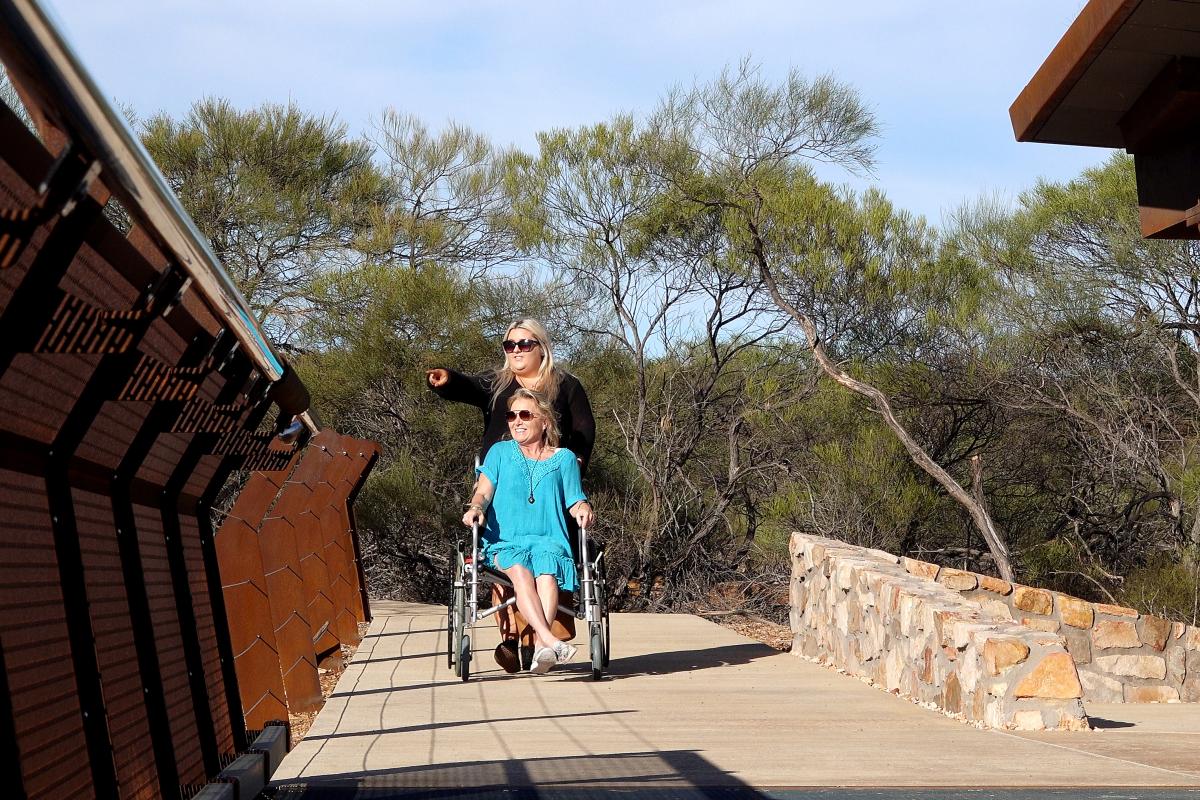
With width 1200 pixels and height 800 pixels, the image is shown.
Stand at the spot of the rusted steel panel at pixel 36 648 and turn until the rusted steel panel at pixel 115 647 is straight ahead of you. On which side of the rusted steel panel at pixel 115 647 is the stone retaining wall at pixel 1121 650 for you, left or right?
right

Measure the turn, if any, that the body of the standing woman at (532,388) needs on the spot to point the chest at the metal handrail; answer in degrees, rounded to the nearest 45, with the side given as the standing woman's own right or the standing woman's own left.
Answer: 0° — they already face it

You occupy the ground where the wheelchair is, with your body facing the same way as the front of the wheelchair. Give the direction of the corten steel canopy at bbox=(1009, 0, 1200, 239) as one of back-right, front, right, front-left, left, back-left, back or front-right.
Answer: front-left

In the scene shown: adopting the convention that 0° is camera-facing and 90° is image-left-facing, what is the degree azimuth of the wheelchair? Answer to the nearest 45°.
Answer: approximately 0°

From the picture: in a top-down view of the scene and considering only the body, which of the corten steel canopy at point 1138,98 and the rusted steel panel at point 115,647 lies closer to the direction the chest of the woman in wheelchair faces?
the rusted steel panel

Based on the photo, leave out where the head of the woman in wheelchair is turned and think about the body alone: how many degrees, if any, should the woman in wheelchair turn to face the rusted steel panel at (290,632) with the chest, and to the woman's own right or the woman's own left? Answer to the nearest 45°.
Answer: approximately 45° to the woman's own right

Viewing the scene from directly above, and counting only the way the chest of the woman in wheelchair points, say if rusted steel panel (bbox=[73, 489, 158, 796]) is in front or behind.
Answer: in front

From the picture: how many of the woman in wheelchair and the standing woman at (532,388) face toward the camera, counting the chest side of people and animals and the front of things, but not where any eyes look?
2
